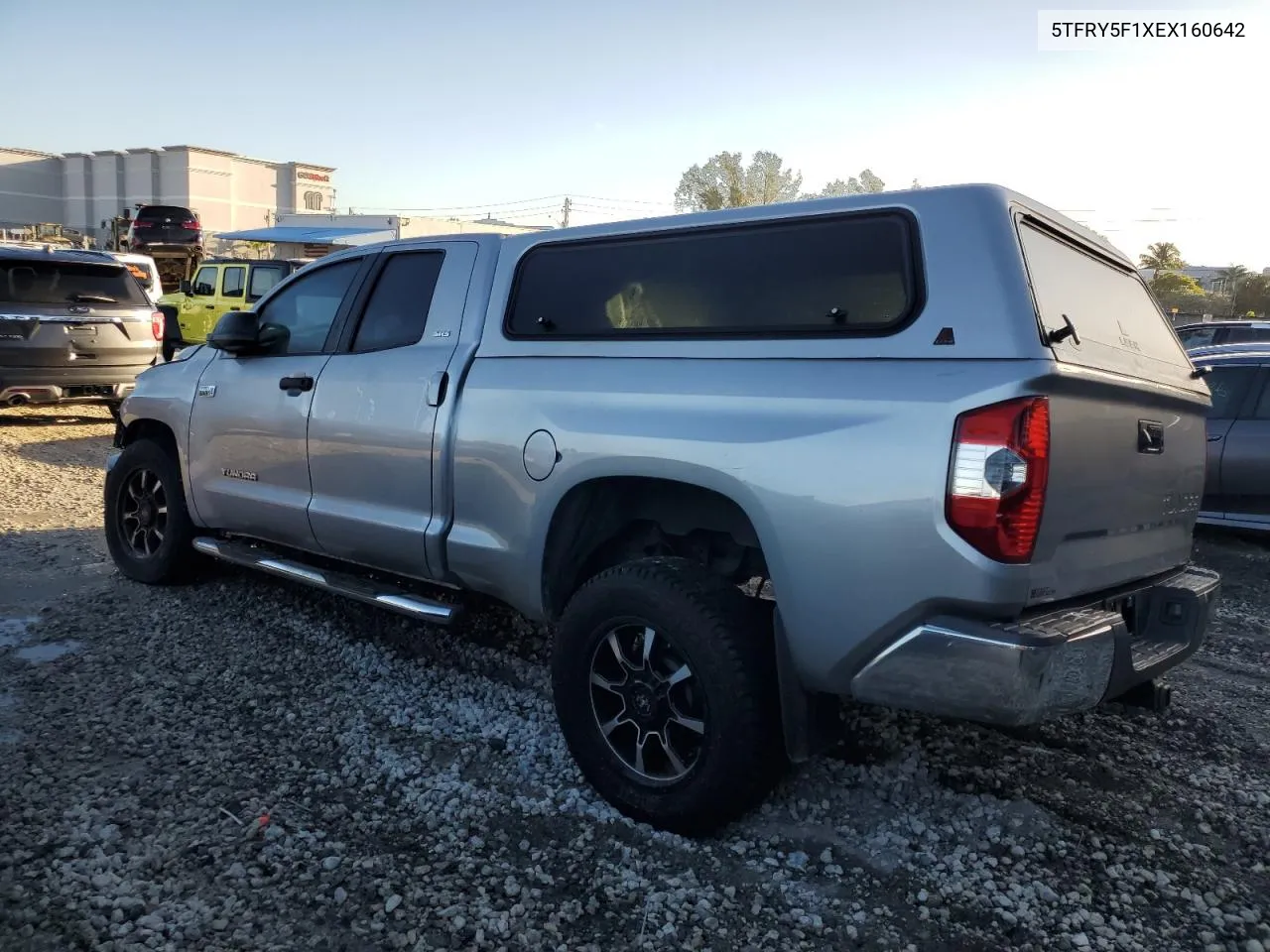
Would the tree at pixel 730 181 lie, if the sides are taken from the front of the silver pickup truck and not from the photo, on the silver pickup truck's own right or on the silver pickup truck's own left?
on the silver pickup truck's own right

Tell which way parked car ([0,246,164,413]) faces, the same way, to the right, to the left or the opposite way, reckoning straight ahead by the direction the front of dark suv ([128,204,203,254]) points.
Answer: the same way

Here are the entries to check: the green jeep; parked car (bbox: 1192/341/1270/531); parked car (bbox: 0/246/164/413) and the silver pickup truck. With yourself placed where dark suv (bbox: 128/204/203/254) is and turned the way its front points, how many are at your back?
4

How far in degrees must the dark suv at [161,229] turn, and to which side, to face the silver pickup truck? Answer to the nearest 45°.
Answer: approximately 180°

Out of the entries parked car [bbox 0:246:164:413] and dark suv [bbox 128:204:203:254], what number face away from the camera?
2

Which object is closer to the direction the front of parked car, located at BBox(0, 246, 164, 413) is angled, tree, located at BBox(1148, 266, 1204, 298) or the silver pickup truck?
the tree

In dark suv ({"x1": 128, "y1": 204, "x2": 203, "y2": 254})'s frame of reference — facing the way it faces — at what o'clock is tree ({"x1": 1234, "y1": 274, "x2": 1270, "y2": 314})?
The tree is roughly at 3 o'clock from the dark suv.

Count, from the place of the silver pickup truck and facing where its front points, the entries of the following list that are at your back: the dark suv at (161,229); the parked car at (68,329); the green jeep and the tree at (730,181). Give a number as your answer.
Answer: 0

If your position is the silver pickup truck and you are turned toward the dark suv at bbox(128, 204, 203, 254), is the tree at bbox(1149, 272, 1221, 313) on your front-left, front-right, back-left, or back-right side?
front-right

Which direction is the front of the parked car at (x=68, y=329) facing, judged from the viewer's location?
facing away from the viewer

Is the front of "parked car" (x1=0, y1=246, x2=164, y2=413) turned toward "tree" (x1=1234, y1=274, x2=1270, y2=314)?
no

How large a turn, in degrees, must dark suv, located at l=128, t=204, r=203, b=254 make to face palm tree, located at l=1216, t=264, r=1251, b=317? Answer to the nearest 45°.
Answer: approximately 90° to its right

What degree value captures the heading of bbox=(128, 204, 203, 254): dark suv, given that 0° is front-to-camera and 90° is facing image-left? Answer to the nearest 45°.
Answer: approximately 180°

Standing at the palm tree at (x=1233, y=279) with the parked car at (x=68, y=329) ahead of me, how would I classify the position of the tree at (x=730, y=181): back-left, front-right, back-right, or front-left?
front-right

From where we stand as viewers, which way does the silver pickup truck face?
facing away from the viewer and to the left of the viewer

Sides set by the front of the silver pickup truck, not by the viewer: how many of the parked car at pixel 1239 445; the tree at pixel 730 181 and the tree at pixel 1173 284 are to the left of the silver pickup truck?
0
